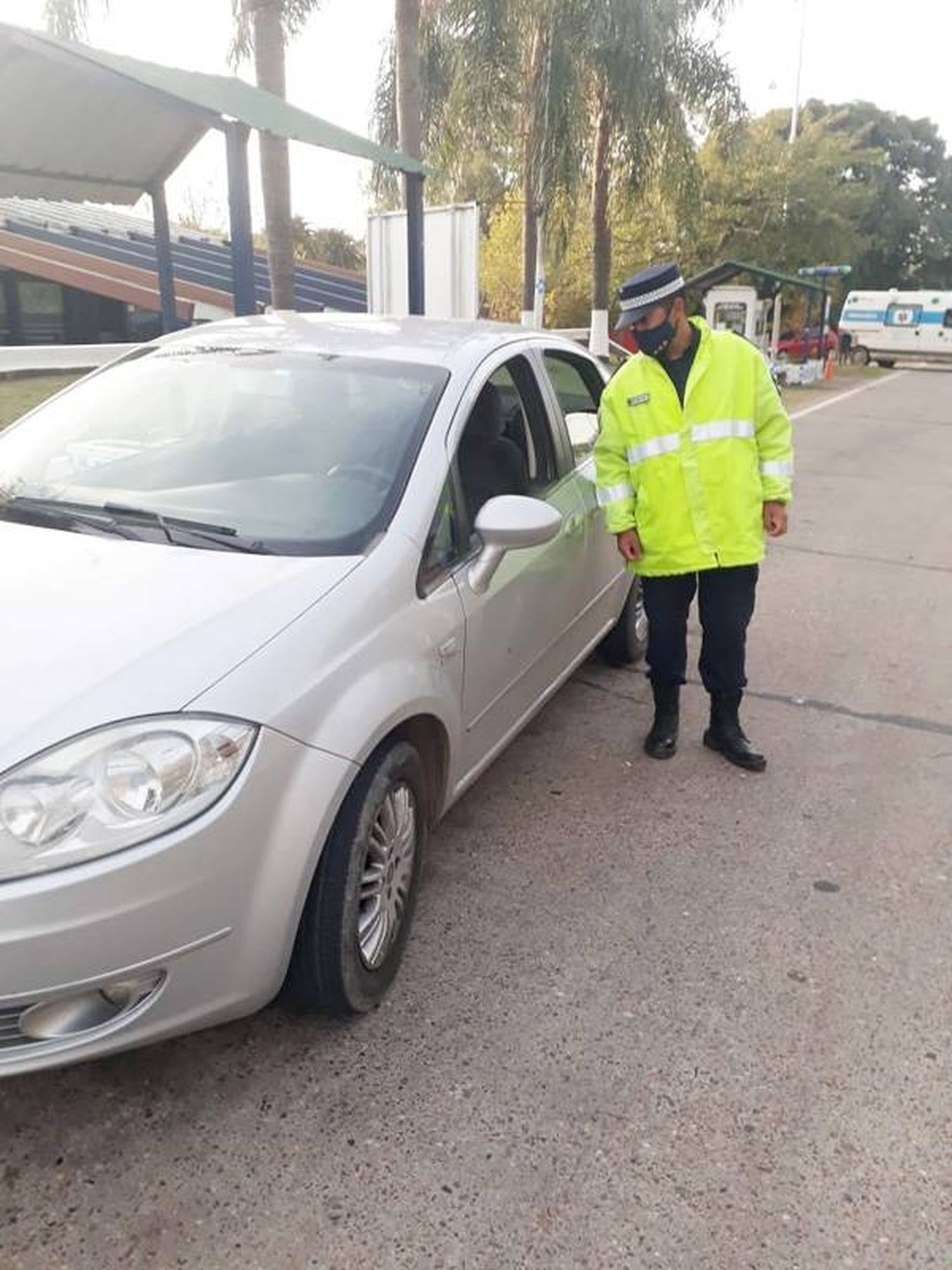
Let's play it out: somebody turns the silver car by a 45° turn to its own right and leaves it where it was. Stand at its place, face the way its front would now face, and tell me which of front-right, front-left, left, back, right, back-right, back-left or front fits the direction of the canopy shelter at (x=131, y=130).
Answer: right

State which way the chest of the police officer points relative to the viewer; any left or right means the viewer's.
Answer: facing the viewer

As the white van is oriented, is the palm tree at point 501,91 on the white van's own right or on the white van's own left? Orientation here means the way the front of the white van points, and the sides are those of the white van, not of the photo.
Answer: on the white van's own right

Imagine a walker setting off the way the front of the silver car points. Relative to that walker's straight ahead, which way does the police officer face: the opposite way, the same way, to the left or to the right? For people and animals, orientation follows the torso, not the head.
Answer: the same way

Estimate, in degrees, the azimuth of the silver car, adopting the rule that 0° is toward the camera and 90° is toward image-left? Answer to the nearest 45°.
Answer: approximately 45°

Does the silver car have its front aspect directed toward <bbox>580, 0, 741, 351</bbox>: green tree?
no

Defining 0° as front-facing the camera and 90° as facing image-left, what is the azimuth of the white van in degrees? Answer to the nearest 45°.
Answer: approximately 270°

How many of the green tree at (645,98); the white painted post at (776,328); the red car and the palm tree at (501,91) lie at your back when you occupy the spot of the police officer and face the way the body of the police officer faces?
4

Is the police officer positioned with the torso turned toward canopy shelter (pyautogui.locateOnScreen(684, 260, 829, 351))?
no

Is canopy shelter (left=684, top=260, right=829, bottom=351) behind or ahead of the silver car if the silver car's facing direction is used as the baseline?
behind

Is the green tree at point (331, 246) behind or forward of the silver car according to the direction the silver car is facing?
behind
